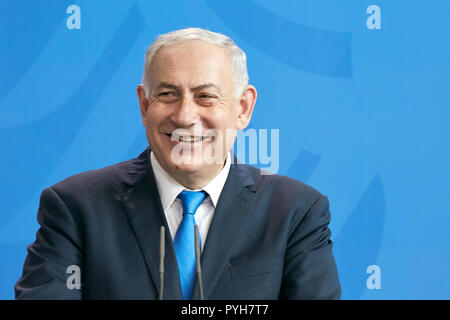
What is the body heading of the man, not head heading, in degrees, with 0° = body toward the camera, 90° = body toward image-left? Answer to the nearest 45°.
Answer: approximately 0°
